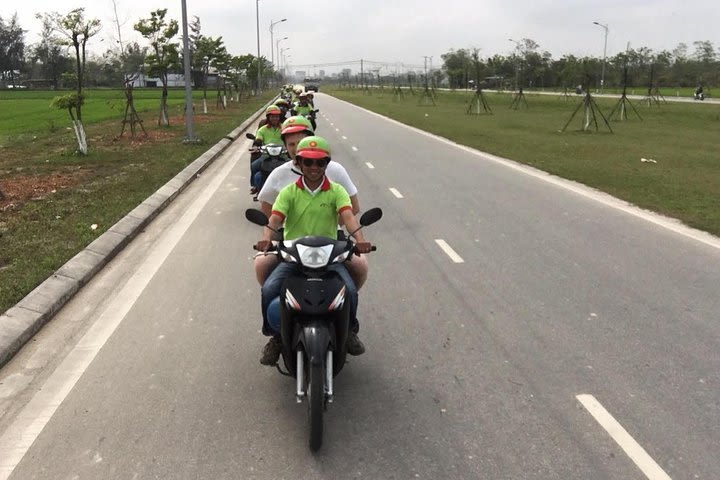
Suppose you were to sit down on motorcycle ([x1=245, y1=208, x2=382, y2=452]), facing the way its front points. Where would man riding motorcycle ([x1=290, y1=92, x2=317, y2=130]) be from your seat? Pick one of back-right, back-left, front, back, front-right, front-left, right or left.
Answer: back

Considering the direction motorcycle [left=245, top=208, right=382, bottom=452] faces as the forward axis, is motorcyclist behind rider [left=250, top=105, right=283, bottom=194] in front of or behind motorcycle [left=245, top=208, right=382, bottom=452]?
behind

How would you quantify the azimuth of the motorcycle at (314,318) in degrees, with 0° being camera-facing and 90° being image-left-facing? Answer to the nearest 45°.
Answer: approximately 0°

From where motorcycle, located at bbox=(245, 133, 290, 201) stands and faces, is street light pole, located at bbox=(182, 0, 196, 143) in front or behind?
behind

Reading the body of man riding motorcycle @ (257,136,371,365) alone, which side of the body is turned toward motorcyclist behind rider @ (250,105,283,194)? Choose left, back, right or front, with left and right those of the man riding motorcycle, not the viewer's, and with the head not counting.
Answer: back

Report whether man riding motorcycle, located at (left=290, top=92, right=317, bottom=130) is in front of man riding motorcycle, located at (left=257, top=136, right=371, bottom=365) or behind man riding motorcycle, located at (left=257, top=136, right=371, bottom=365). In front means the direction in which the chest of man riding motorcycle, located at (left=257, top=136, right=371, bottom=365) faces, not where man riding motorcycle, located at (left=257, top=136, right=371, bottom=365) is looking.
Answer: behind

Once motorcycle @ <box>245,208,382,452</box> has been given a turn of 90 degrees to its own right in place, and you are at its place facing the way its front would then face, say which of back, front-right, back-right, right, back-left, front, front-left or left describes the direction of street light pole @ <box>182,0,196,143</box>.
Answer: right

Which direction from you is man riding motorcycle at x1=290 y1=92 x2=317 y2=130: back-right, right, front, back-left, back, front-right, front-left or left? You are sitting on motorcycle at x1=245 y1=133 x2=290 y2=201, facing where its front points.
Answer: back

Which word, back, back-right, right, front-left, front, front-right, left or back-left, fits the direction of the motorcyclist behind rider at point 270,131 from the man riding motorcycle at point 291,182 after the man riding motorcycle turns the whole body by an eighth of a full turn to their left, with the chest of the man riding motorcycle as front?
back-left

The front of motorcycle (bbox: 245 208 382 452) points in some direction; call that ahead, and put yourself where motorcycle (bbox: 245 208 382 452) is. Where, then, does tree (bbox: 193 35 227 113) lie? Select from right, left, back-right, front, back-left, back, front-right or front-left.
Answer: back

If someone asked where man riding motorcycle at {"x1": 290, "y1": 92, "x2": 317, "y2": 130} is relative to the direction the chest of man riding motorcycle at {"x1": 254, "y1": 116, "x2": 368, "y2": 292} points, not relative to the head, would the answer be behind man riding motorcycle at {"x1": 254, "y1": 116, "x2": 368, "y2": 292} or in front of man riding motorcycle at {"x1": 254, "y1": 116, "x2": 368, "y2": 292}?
behind

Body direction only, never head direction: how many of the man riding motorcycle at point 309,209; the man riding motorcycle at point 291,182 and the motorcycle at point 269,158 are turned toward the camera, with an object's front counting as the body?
3

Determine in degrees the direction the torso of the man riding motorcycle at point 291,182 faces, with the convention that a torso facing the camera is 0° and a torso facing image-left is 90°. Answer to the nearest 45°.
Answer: approximately 0°

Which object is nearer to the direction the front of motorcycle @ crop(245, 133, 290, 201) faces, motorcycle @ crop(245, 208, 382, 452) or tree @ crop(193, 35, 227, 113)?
the motorcycle

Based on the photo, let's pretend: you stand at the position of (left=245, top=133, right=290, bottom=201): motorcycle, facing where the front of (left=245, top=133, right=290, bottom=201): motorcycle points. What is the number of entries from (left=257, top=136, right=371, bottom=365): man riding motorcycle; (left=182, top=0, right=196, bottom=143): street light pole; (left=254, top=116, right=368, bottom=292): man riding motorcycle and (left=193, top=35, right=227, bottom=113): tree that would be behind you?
2
